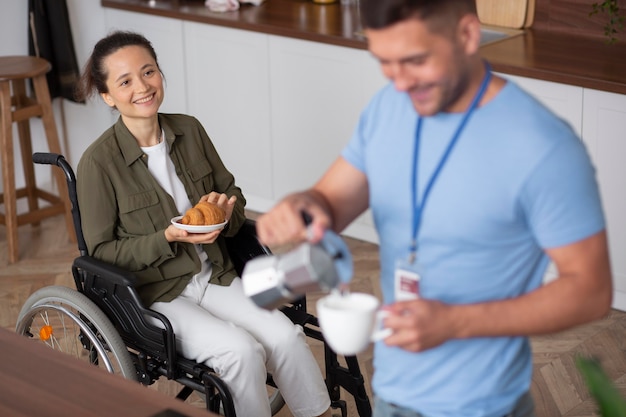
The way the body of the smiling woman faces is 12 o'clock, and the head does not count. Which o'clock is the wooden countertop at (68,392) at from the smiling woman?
The wooden countertop is roughly at 2 o'clock from the smiling woman.

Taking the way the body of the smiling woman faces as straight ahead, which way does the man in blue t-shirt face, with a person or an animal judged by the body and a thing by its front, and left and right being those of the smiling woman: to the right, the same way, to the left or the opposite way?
to the right

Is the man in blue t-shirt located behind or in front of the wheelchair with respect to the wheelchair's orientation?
in front

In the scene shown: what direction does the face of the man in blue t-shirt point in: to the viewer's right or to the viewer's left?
to the viewer's left

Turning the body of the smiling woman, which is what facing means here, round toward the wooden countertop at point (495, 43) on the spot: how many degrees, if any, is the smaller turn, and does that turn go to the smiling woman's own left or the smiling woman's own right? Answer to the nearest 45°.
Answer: approximately 90° to the smiling woman's own left

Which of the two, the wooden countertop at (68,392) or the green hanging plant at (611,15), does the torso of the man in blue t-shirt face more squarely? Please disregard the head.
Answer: the wooden countertop

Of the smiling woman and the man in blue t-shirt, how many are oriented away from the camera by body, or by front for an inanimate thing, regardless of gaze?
0

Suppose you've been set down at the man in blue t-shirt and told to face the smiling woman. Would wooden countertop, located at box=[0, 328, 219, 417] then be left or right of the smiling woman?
left

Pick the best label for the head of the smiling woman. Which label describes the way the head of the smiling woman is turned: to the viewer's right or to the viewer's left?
to the viewer's right

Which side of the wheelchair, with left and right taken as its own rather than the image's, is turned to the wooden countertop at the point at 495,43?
left

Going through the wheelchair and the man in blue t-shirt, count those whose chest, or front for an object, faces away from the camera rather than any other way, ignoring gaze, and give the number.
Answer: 0

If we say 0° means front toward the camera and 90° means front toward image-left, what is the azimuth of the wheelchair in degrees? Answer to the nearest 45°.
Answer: approximately 315°

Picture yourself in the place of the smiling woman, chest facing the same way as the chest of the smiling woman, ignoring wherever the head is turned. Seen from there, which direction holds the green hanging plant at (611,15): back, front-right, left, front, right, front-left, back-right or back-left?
left

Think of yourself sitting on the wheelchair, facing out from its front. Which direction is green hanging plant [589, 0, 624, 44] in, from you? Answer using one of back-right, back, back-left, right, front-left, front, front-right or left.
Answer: left
